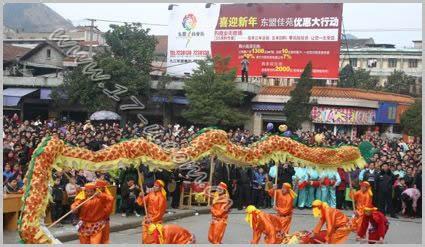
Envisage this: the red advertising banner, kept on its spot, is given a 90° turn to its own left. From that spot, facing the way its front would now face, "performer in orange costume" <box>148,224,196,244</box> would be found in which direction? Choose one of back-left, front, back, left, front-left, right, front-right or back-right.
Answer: right

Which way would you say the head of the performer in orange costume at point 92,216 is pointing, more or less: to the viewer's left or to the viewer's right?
to the viewer's left

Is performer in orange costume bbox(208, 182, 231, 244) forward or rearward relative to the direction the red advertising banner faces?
forward

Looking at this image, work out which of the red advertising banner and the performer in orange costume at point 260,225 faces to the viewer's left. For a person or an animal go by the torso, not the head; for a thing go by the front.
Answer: the performer in orange costume

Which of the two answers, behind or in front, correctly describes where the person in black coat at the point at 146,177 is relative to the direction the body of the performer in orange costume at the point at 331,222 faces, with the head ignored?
in front

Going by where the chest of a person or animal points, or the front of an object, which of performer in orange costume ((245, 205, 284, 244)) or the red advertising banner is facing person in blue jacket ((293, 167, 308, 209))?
the red advertising banner

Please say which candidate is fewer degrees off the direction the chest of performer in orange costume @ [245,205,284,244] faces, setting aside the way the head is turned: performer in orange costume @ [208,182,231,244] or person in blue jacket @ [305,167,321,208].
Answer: the performer in orange costume

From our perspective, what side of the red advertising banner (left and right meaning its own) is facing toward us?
front

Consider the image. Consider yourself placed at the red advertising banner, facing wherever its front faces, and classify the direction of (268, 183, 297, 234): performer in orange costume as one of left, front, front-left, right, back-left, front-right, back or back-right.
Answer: front

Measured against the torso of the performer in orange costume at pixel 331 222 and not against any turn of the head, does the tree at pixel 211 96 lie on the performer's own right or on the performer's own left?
on the performer's own right
